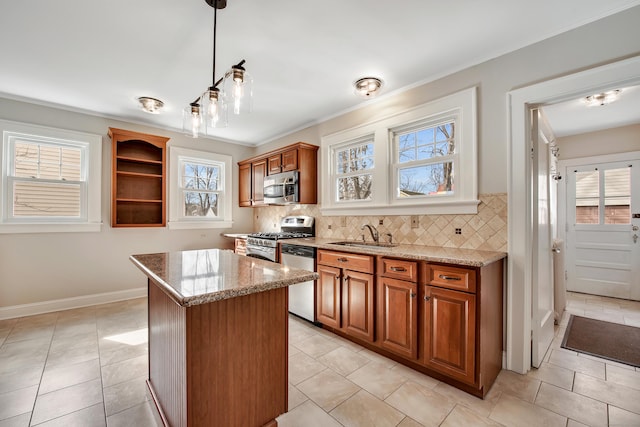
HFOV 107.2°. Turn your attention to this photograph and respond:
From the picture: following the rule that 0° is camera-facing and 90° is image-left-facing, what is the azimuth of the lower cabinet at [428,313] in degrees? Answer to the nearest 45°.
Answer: approximately 45°

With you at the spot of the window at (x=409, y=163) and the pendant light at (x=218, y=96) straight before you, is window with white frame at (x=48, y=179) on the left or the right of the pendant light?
right

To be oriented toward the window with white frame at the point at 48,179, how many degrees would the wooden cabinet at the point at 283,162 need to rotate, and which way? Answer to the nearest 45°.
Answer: approximately 45° to its right

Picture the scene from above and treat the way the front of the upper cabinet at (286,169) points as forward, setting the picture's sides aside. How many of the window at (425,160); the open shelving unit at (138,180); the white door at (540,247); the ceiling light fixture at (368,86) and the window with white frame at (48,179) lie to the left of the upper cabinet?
3

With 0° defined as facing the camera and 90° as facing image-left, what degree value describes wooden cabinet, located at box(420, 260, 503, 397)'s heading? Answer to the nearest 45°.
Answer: approximately 45°

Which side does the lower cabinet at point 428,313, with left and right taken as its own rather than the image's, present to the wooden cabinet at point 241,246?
right

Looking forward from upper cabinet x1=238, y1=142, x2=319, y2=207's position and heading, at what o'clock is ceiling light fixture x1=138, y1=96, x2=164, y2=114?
The ceiling light fixture is roughly at 1 o'clock from the upper cabinet.

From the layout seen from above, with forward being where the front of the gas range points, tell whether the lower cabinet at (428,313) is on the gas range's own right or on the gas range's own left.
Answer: on the gas range's own left

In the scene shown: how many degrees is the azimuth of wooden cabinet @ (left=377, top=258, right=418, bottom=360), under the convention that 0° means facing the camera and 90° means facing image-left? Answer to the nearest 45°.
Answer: approximately 45°

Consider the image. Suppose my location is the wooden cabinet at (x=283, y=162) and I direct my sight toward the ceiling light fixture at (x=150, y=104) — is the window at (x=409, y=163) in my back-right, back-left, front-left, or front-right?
back-left

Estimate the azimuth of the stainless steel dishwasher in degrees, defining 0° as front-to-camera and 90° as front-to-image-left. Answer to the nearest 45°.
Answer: approximately 45°
